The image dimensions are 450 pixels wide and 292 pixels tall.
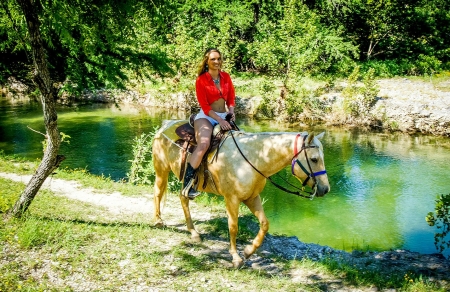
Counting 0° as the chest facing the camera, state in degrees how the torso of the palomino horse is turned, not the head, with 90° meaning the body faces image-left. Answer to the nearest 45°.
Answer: approximately 315°

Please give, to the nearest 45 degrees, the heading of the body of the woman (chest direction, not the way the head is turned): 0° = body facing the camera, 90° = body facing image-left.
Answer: approximately 315°
